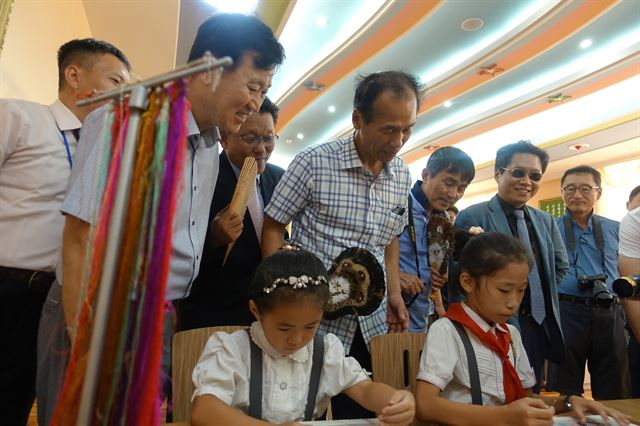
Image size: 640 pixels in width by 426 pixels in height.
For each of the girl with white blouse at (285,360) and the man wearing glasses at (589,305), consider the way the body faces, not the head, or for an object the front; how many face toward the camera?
2

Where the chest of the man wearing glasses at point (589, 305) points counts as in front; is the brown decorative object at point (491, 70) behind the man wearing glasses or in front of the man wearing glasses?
behind

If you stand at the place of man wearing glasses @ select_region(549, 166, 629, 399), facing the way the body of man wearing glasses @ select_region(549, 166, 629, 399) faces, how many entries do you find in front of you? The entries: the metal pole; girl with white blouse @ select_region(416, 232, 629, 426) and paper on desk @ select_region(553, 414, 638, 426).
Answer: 3
